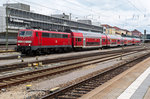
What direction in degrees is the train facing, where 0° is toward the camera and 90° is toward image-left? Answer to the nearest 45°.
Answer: approximately 45°
